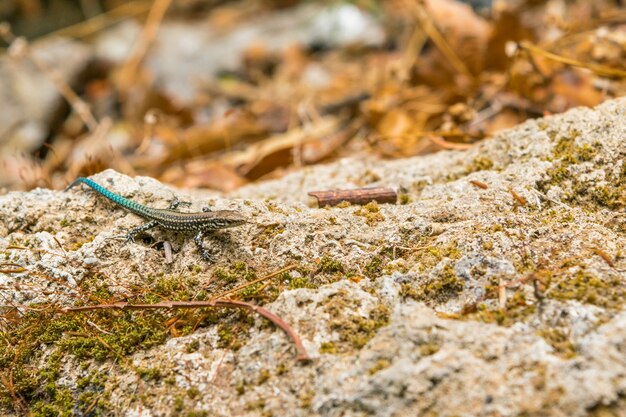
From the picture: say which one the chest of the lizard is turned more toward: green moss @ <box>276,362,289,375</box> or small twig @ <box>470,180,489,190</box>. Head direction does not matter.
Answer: the small twig

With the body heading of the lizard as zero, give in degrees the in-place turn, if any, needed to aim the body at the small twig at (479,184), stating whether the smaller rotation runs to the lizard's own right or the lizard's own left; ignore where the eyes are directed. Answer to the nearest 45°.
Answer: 0° — it already faces it

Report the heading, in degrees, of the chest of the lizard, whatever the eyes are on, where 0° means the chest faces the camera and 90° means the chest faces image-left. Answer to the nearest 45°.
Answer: approximately 270°

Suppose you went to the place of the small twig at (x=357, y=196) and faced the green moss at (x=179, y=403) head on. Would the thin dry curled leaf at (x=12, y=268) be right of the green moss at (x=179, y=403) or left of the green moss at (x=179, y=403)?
right

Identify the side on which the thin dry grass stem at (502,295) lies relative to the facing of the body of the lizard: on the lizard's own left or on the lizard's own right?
on the lizard's own right

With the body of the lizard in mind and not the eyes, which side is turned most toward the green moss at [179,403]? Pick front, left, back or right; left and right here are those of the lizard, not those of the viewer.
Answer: right

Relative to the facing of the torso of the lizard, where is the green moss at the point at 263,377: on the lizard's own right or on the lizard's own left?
on the lizard's own right

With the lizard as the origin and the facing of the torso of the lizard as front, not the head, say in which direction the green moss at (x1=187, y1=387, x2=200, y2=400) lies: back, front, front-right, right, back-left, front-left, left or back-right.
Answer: right

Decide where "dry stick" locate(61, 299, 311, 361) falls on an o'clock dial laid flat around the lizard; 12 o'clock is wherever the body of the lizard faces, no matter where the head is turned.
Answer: The dry stick is roughly at 3 o'clock from the lizard.

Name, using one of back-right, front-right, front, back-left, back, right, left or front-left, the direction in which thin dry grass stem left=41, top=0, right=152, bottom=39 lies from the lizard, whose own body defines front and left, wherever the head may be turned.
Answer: left

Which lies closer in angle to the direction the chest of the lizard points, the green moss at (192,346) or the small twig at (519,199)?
the small twig

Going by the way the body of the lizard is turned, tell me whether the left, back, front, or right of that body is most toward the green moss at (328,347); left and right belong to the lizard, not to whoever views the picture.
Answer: right
